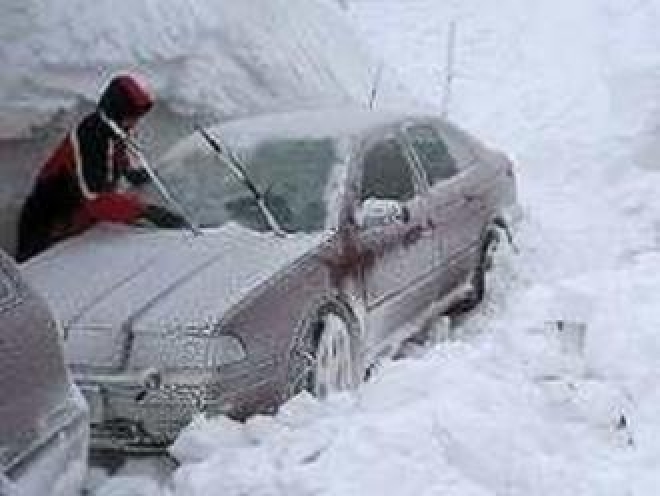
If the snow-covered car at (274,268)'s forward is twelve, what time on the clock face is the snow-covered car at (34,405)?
the snow-covered car at (34,405) is roughly at 11 o'clock from the snow-covered car at (274,268).

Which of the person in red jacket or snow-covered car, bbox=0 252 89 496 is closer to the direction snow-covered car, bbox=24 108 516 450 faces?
the snow-covered car

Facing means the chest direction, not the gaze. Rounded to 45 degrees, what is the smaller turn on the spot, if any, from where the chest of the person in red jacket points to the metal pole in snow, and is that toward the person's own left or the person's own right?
approximately 45° to the person's own left

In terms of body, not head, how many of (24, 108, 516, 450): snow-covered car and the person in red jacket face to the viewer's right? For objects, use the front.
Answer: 1

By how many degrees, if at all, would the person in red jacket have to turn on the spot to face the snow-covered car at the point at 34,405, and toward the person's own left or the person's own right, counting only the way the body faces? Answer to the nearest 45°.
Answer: approximately 90° to the person's own right

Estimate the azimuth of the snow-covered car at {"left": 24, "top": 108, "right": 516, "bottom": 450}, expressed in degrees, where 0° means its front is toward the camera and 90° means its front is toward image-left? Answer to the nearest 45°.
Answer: approximately 45°

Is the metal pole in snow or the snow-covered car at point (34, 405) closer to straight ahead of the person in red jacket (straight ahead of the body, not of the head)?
the metal pole in snow

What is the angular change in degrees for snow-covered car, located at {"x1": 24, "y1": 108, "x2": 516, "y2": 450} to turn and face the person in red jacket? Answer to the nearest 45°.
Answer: approximately 90° to its right

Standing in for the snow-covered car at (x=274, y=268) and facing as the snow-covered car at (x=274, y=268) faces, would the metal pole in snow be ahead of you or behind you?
behind

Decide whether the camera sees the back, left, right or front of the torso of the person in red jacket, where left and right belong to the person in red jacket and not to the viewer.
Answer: right
